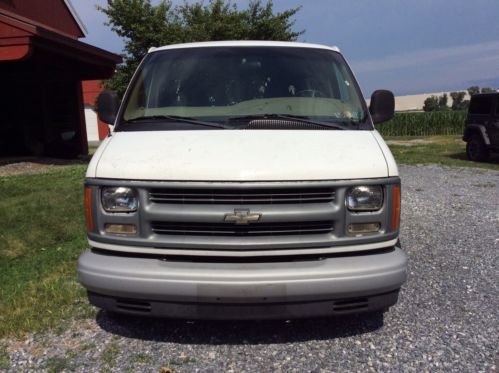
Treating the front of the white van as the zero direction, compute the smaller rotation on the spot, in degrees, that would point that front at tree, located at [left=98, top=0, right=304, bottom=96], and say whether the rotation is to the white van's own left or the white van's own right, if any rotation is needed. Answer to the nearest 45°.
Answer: approximately 180°

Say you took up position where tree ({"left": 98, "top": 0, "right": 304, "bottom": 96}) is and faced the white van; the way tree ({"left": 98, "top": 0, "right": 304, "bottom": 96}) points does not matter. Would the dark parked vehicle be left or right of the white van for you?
left

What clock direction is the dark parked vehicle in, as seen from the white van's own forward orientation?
The dark parked vehicle is roughly at 7 o'clock from the white van.

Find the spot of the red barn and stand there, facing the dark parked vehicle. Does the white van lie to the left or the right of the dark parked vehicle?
right

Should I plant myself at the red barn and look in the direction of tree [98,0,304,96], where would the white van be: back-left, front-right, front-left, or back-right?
back-right

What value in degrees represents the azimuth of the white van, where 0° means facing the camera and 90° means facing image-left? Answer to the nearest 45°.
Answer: approximately 0°

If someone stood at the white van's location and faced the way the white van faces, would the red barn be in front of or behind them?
behind
